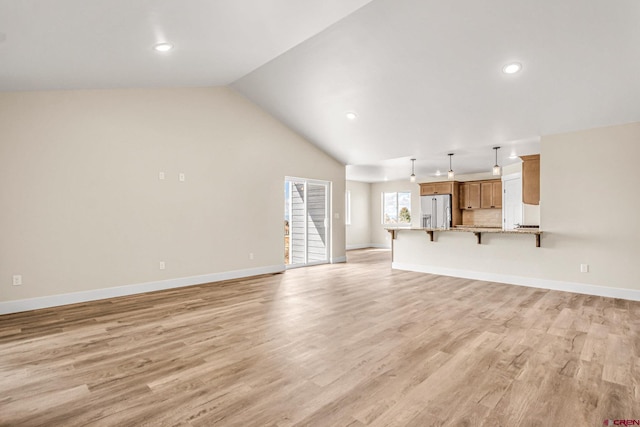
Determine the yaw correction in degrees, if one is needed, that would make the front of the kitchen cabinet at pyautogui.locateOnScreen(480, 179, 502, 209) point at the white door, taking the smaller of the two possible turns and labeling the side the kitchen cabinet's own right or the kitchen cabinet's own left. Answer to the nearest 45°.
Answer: approximately 45° to the kitchen cabinet's own left

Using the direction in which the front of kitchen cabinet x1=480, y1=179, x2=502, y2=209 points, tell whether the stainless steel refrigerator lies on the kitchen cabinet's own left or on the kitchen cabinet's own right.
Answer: on the kitchen cabinet's own right

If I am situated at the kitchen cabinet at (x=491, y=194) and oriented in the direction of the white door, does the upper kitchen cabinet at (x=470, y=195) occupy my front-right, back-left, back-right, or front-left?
back-right

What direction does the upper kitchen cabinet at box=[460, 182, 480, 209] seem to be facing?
toward the camera

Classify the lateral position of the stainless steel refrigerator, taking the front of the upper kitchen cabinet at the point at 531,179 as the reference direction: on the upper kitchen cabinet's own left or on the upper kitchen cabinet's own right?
on the upper kitchen cabinet's own right

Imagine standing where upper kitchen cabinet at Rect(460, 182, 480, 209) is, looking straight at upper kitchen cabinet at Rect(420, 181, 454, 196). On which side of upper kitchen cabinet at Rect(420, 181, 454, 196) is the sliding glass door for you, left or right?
left

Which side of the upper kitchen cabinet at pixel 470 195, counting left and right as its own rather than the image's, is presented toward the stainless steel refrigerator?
right

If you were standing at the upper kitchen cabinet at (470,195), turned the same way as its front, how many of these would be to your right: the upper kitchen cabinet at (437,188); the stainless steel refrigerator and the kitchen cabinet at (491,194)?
2

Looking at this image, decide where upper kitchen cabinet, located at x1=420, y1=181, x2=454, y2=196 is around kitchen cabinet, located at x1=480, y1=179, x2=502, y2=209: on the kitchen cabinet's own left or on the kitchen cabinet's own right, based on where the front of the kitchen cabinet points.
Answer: on the kitchen cabinet's own right

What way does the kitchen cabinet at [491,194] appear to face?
toward the camera

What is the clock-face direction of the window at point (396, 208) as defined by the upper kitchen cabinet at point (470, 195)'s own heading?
The window is roughly at 4 o'clock from the upper kitchen cabinet.

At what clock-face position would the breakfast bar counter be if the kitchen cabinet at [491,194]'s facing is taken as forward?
The breakfast bar counter is roughly at 12 o'clock from the kitchen cabinet.

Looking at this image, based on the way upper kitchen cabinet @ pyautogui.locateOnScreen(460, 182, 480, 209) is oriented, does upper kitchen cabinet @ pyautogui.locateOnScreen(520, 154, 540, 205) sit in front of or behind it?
in front
